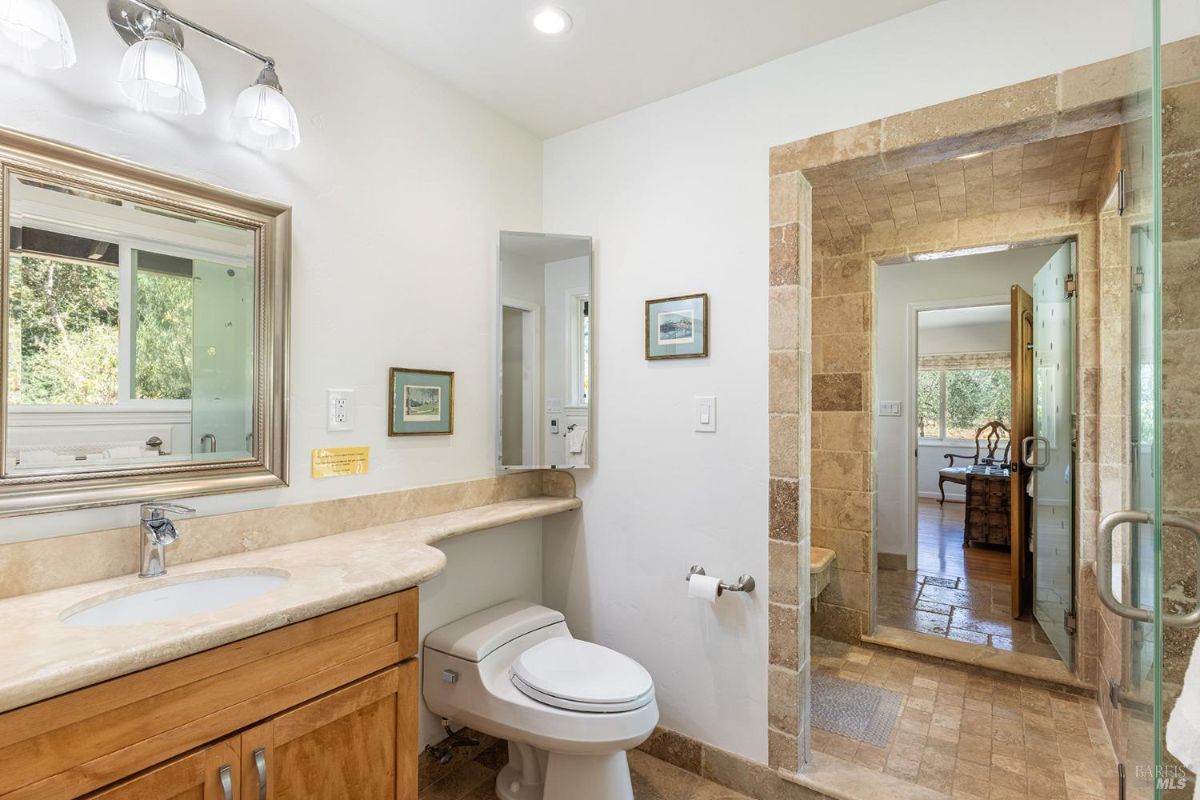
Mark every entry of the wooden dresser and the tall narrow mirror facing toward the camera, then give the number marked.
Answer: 2

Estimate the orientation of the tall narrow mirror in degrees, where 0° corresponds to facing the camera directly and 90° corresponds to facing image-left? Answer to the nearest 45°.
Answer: approximately 0°

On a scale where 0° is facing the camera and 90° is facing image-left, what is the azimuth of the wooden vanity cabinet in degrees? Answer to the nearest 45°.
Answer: approximately 315°

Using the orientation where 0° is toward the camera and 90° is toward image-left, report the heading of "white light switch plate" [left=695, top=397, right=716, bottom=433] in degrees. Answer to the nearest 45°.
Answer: approximately 45°

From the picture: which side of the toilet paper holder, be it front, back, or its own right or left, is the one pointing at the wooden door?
back
